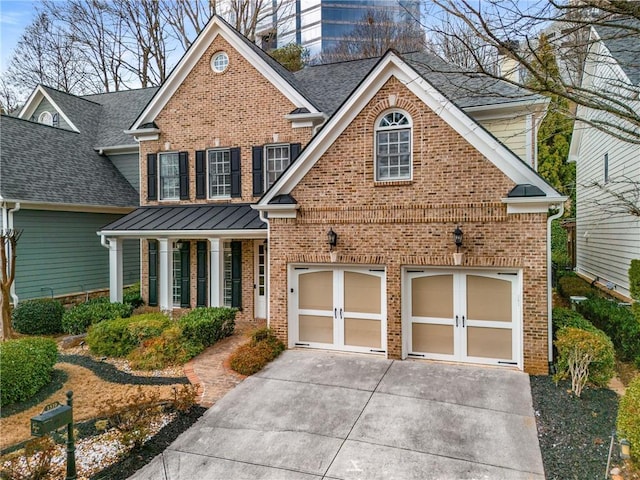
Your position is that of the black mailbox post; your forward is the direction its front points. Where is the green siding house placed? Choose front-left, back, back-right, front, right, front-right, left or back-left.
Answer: back-right

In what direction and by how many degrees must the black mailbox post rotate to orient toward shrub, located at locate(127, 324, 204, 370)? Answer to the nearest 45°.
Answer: approximately 180°

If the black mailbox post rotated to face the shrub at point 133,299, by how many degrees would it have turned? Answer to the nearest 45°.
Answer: approximately 135° to its right

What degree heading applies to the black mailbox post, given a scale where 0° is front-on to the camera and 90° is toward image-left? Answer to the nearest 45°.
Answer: approximately 45°

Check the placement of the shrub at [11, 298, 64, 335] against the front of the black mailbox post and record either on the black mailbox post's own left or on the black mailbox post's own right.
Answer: on the black mailbox post's own right
